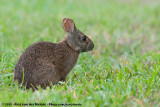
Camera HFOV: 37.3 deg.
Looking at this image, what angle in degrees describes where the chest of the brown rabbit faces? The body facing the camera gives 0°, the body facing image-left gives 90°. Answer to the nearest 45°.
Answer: approximately 270°
